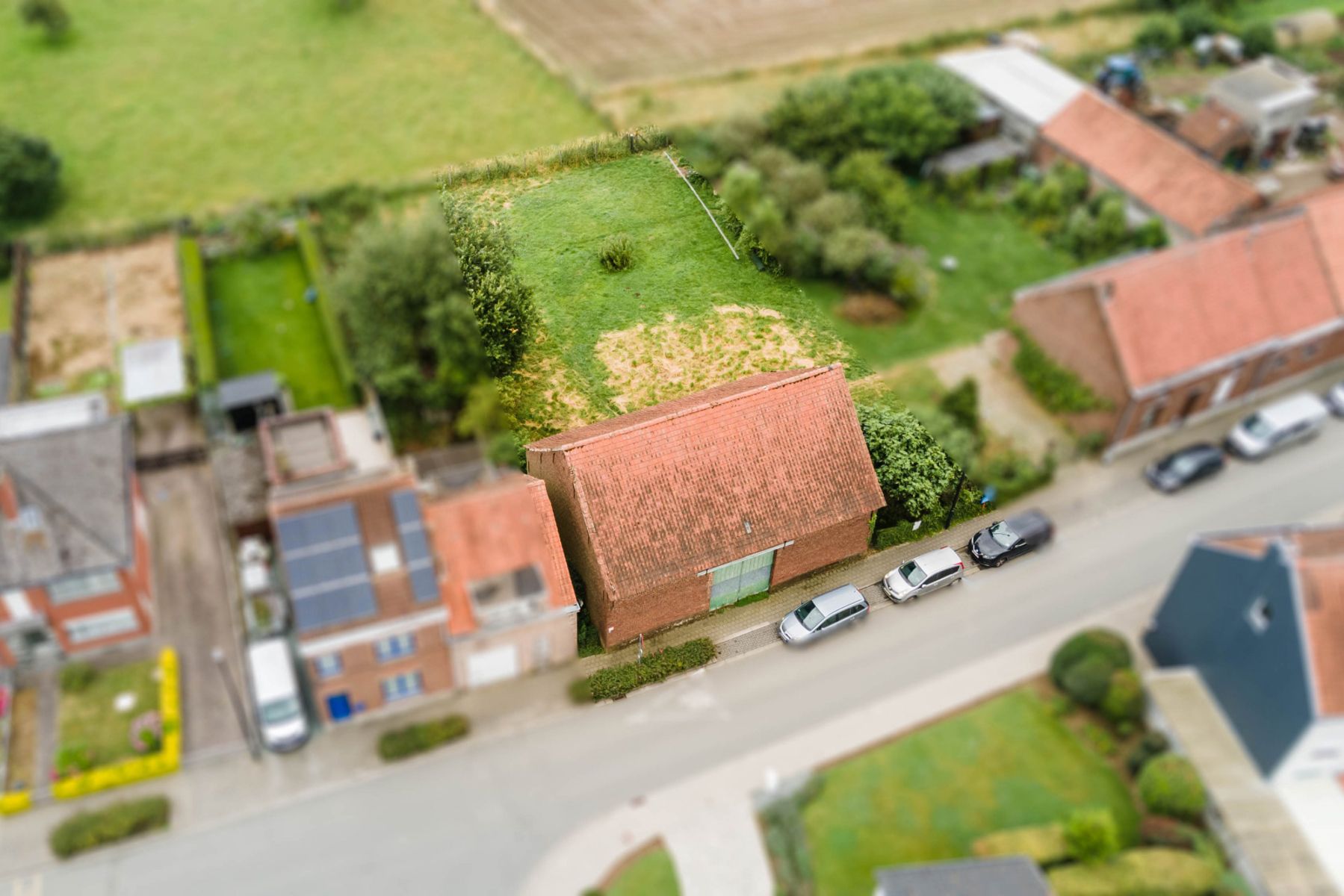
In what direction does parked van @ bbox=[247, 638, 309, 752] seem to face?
toward the camera

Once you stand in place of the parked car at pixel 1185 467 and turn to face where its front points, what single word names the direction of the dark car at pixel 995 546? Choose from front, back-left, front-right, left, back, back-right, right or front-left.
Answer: front-left

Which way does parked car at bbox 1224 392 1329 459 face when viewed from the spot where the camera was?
facing the viewer and to the left of the viewer

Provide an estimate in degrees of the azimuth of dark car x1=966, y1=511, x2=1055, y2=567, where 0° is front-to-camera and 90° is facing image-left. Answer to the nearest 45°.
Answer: approximately 45°

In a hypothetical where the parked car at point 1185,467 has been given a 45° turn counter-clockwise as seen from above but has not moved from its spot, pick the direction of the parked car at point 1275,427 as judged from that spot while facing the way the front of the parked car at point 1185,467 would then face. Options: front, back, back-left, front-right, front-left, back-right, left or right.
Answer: back-left

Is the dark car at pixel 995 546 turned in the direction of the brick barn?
yes

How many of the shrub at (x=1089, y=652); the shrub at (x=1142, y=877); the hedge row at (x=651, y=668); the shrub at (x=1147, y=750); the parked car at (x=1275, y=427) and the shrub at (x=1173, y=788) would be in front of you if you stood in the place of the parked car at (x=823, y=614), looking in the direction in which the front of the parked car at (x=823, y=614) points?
1

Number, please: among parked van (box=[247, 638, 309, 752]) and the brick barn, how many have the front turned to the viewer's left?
0

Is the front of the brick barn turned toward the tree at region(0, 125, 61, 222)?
no

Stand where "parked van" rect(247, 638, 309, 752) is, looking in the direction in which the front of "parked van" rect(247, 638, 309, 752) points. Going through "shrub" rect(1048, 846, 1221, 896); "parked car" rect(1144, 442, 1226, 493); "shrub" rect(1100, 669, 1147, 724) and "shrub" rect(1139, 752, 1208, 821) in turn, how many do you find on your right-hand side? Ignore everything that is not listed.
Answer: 0

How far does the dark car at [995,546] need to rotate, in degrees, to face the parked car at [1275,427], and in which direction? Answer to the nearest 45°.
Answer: approximately 135° to its right

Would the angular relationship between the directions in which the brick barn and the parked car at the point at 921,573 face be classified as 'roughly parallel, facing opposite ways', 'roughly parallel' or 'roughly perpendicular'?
roughly perpendicular

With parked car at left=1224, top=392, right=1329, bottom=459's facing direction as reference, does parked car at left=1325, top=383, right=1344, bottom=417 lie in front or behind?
behind

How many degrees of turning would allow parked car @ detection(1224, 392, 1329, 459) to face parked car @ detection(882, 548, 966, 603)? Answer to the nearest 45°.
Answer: approximately 45° to its left

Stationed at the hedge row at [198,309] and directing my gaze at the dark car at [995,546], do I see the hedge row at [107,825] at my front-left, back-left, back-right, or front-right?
front-right
